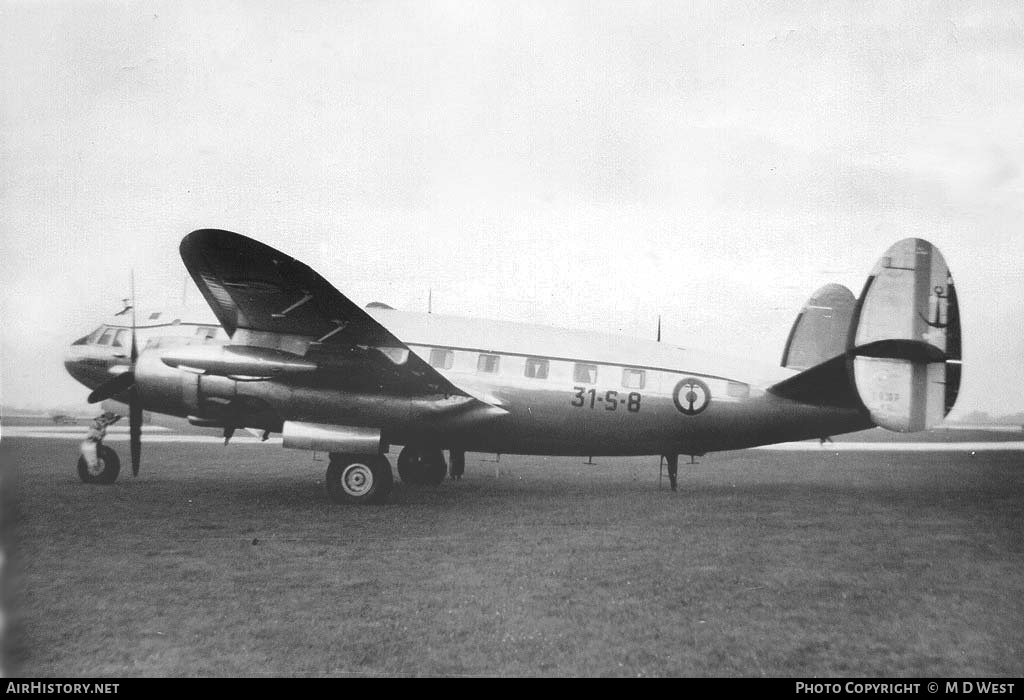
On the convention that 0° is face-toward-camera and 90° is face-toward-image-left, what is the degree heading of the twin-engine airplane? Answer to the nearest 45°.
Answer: approximately 90°
